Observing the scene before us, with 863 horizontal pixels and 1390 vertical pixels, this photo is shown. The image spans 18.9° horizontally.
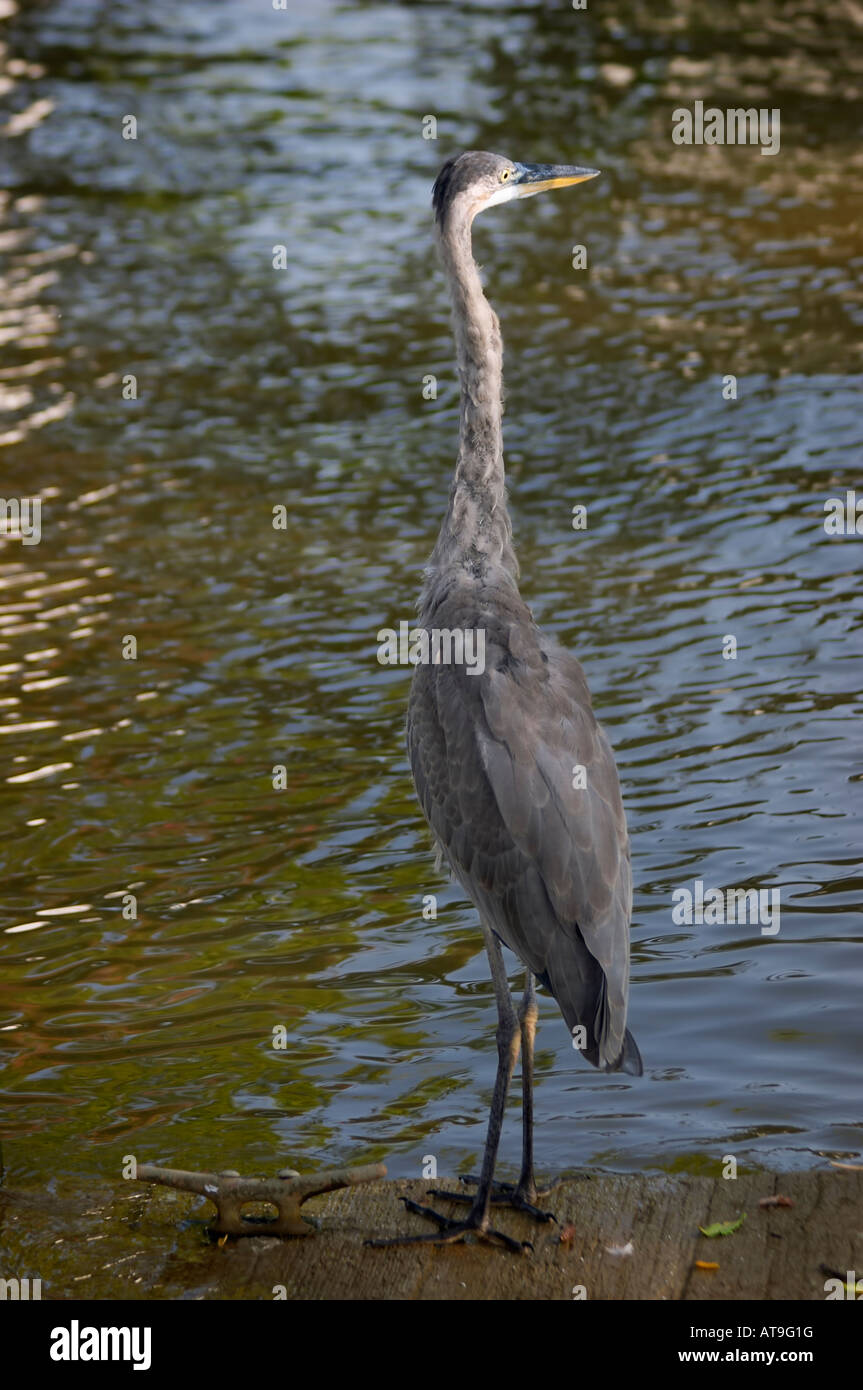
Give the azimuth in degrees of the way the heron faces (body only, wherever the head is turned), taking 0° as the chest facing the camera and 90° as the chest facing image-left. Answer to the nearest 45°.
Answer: approximately 135°
